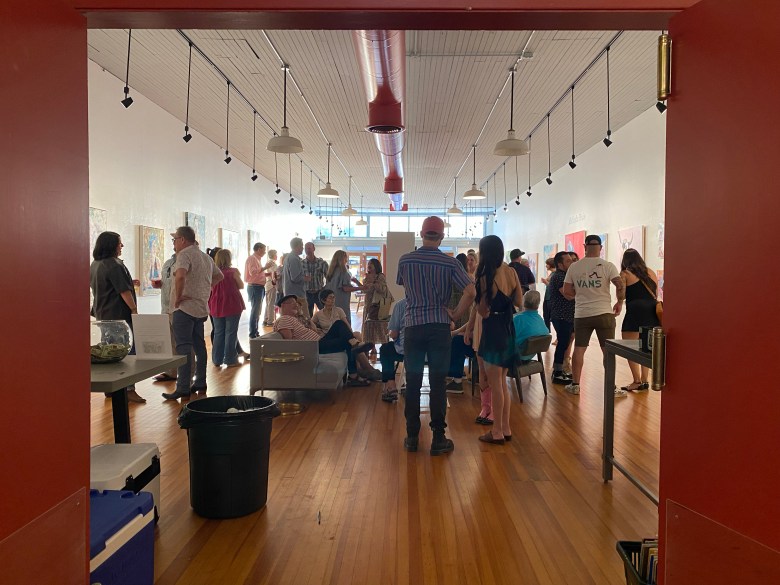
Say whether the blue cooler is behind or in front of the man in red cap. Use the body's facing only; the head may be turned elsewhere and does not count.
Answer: behind

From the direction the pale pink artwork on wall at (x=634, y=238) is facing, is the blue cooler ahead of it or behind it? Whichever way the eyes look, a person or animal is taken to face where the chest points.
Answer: ahead

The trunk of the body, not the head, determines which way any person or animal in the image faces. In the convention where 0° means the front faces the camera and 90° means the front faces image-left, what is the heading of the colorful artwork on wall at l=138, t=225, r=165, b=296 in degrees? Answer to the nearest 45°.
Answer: approximately 315°

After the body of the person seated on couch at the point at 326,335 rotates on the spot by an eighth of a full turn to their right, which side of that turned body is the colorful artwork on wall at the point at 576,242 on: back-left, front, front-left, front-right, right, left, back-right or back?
left

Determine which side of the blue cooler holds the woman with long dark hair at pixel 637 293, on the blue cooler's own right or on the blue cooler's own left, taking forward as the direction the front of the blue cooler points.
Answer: on the blue cooler's own left

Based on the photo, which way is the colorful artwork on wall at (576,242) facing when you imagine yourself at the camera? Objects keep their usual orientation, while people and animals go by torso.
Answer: facing the viewer and to the left of the viewer

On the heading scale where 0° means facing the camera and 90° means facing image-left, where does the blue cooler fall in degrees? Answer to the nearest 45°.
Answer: approximately 315°

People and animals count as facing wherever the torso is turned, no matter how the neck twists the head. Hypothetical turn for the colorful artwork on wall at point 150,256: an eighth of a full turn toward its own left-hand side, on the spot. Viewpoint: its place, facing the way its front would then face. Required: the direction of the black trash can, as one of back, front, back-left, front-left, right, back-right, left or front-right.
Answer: right

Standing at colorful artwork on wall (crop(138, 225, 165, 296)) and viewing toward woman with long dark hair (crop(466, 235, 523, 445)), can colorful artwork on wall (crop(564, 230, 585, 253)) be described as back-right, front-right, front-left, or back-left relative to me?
front-left

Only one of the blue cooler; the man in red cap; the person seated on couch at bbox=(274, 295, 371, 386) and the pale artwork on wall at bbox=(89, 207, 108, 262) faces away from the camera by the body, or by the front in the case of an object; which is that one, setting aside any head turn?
the man in red cap

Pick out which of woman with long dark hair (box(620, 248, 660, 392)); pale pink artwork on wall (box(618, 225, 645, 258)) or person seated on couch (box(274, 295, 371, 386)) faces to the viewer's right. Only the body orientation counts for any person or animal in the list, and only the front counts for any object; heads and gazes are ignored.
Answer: the person seated on couch

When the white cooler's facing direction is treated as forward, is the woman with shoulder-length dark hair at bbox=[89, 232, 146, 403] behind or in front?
behind
